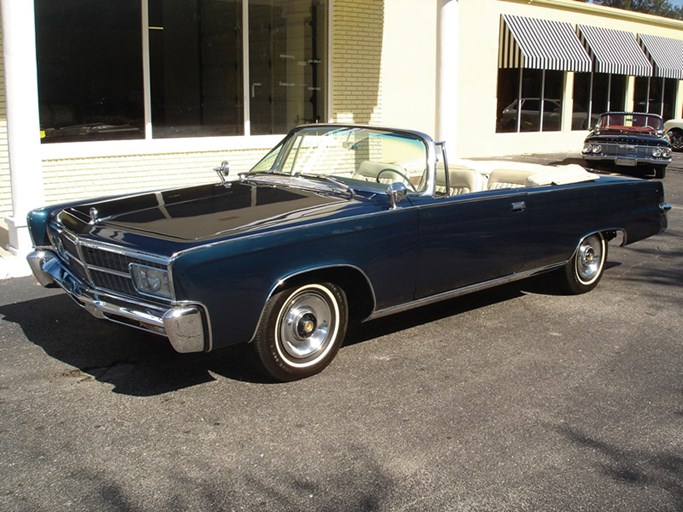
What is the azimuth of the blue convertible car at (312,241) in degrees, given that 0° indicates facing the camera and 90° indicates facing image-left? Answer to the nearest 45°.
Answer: approximately 45°
